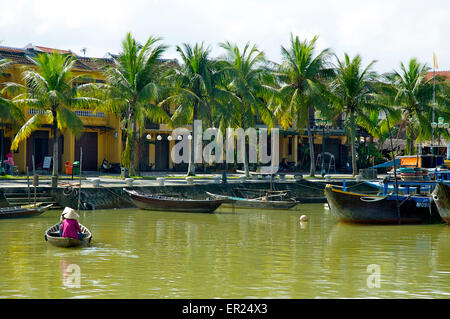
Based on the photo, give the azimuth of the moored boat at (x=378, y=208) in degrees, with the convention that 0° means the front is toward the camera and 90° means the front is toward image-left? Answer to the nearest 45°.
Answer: approximately 90°

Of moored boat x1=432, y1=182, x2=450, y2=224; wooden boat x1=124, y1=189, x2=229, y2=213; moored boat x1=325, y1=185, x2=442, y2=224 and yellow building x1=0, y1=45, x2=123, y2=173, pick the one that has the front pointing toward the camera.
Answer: the yellow building

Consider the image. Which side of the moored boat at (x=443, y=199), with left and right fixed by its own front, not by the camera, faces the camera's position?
left

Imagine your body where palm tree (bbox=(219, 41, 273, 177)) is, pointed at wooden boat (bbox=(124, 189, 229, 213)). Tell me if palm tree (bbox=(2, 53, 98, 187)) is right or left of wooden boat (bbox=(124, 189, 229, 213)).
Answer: right

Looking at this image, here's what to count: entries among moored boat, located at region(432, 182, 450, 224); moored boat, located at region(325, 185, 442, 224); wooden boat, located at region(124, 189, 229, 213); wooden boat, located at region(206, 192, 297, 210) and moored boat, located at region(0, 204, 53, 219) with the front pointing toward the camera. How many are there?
0

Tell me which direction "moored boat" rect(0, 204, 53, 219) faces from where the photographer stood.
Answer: facing to the right of the viewer

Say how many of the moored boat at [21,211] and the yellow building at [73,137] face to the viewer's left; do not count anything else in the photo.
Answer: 0

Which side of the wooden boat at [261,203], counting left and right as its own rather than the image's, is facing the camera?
left

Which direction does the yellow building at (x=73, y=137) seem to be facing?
toward the camera

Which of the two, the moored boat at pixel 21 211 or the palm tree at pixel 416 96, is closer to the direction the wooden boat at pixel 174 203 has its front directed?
the moored boat

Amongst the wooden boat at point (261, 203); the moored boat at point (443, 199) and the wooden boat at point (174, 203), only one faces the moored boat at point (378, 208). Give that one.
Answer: the moored boat at point (443, 199)

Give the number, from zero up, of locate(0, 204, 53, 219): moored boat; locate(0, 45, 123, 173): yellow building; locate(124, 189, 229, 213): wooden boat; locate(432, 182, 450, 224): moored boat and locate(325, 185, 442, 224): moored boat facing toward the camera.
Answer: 1

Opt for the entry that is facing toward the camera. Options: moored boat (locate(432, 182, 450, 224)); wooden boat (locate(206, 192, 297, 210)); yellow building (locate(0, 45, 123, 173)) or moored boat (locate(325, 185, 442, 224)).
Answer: the yellow building

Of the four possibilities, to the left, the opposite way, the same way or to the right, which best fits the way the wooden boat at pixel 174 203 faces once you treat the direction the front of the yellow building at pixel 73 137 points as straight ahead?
to the right

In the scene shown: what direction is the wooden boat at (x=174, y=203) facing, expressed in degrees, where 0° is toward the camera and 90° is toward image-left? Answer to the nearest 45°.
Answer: approximately 90°
